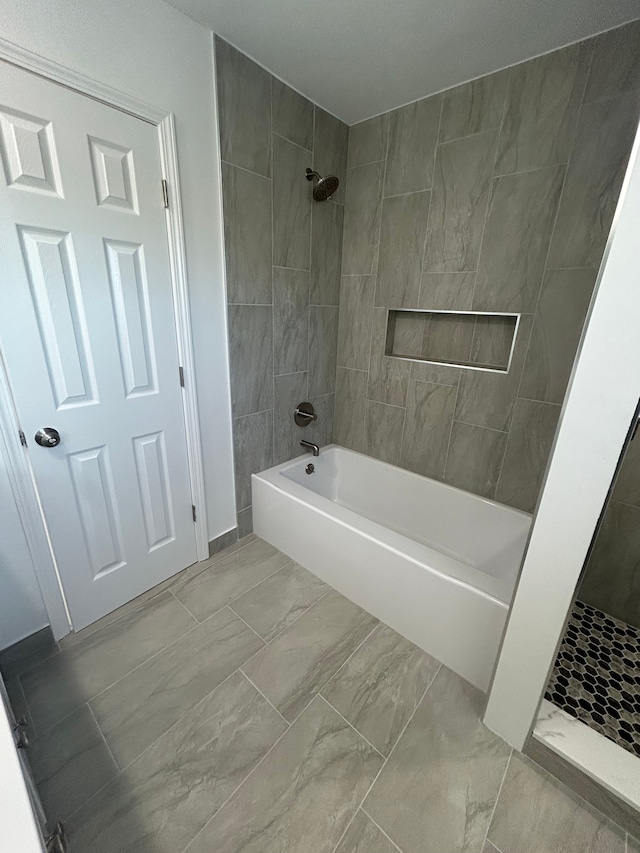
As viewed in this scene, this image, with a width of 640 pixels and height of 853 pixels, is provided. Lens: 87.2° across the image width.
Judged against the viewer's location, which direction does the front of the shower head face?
facing the viewer and to the right of the viewer

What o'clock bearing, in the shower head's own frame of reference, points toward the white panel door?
The white panel door is roughly at 3 o'clock from the shower head.
